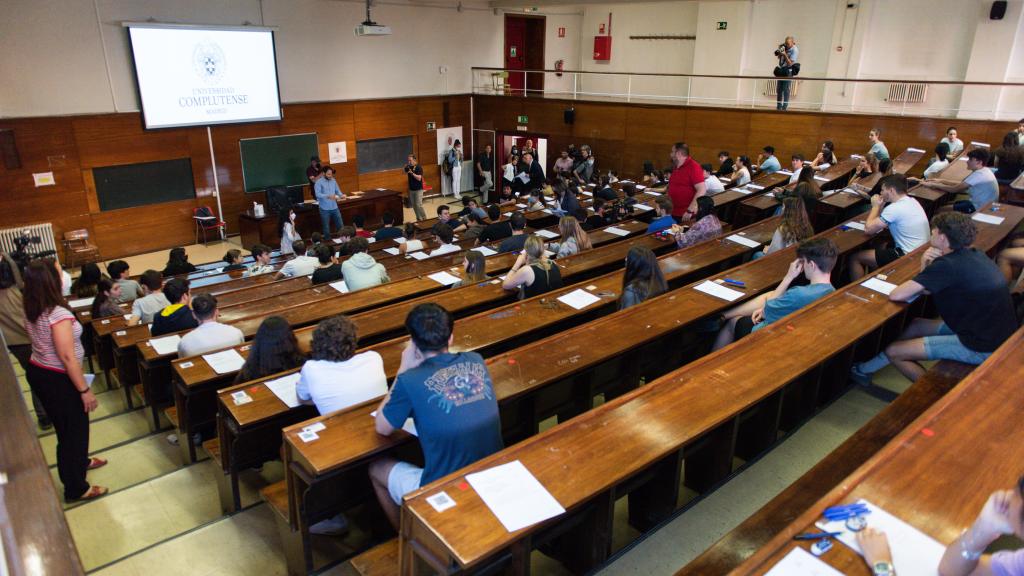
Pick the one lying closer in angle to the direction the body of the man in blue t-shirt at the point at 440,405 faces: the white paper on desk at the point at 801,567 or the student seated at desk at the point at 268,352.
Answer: the student seated at desk

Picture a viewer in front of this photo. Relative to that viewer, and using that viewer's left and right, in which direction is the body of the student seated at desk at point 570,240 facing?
facing away from the viewer and to the left of the viewer

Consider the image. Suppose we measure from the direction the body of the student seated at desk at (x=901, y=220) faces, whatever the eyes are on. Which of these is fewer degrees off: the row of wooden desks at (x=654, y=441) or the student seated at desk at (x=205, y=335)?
the student seated at desk

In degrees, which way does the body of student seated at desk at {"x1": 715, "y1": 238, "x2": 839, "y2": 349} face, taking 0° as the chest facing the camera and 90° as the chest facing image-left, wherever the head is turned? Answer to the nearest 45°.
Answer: approximately 90°

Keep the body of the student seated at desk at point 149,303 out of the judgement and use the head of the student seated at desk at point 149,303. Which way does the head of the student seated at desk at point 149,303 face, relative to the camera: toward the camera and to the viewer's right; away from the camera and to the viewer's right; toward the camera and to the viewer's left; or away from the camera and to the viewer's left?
away from the camera and to the viewer's left

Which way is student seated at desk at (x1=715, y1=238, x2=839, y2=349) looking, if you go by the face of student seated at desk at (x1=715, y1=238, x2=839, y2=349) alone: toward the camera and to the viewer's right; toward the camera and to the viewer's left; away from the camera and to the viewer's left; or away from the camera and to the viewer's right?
away from the camera and to the viewer's left

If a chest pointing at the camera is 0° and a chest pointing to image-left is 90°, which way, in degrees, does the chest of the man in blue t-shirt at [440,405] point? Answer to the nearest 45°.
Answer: approximately 135°

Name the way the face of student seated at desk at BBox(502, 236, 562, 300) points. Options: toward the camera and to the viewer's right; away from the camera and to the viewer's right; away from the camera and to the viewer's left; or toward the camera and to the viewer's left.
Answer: away from the camera and to the viewer's left

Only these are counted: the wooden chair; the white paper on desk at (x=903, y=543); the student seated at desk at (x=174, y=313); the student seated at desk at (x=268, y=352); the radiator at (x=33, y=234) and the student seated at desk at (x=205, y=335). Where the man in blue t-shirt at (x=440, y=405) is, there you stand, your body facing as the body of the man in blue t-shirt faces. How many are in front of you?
5

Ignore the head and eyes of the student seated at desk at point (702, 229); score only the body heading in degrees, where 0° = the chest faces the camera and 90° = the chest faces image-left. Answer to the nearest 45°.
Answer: approximately 90°

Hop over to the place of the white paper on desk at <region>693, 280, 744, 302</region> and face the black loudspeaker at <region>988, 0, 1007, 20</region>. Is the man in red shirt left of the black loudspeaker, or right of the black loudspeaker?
left

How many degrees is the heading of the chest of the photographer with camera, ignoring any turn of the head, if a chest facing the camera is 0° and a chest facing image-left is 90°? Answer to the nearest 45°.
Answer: approximately 45°

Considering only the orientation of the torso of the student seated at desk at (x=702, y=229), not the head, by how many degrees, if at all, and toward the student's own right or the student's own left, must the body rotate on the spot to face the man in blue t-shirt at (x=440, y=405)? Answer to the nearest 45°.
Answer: approximately 90° to the student's own left
